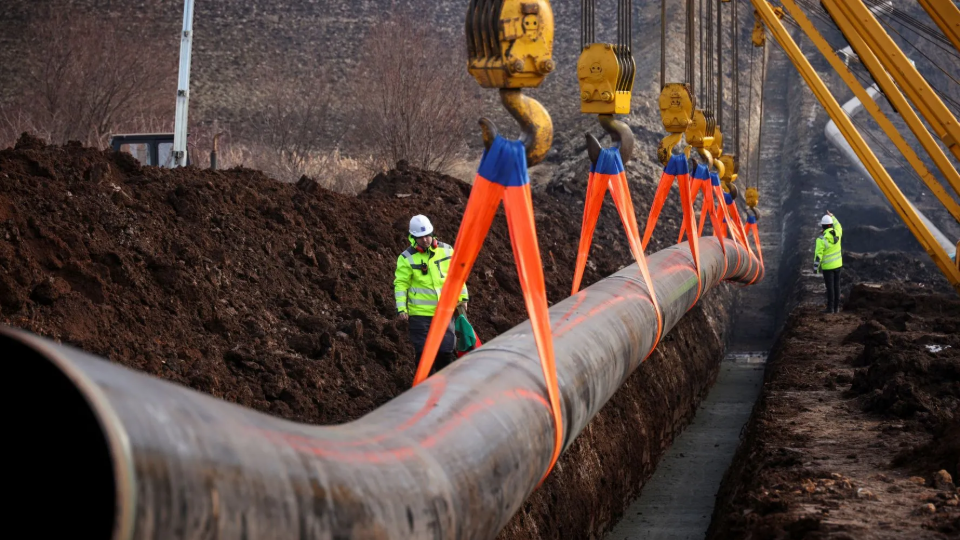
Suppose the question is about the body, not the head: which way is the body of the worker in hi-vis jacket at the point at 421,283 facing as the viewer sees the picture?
toward the camera

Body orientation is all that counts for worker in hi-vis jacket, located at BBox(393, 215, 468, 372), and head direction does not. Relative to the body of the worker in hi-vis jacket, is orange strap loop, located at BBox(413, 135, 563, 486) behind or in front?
in front

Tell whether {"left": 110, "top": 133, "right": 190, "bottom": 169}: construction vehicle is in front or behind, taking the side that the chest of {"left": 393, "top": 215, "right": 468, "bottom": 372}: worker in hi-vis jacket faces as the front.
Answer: behind

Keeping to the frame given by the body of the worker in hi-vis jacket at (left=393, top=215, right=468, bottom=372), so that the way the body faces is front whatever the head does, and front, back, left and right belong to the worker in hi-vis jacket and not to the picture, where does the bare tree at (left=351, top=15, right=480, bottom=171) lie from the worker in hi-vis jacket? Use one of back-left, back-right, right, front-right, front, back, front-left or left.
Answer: back

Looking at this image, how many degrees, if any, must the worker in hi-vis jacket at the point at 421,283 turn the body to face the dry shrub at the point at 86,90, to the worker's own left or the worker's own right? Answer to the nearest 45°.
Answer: approximately 135° to the worker's own right

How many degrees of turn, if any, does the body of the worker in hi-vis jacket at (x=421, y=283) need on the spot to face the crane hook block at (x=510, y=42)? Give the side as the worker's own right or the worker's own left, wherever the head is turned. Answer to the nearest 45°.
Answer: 0° — they already face it

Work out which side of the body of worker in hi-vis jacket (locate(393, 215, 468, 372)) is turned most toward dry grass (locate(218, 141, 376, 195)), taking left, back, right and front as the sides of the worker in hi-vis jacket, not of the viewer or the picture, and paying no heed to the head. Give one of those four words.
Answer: back

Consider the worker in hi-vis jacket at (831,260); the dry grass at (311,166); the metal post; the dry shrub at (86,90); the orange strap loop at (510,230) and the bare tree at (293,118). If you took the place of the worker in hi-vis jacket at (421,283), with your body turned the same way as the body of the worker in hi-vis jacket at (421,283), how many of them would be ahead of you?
1

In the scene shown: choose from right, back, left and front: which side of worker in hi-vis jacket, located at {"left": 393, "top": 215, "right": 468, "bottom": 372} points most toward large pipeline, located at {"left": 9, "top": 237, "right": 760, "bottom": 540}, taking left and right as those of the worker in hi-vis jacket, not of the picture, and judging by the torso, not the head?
front

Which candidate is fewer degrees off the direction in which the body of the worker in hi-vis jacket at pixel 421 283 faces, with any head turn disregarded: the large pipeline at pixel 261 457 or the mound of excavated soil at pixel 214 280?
the large pipeline

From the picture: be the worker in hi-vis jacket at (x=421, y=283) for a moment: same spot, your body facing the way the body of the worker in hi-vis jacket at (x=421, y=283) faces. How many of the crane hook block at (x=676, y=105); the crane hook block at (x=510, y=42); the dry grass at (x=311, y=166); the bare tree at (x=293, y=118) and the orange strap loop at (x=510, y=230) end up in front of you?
2
